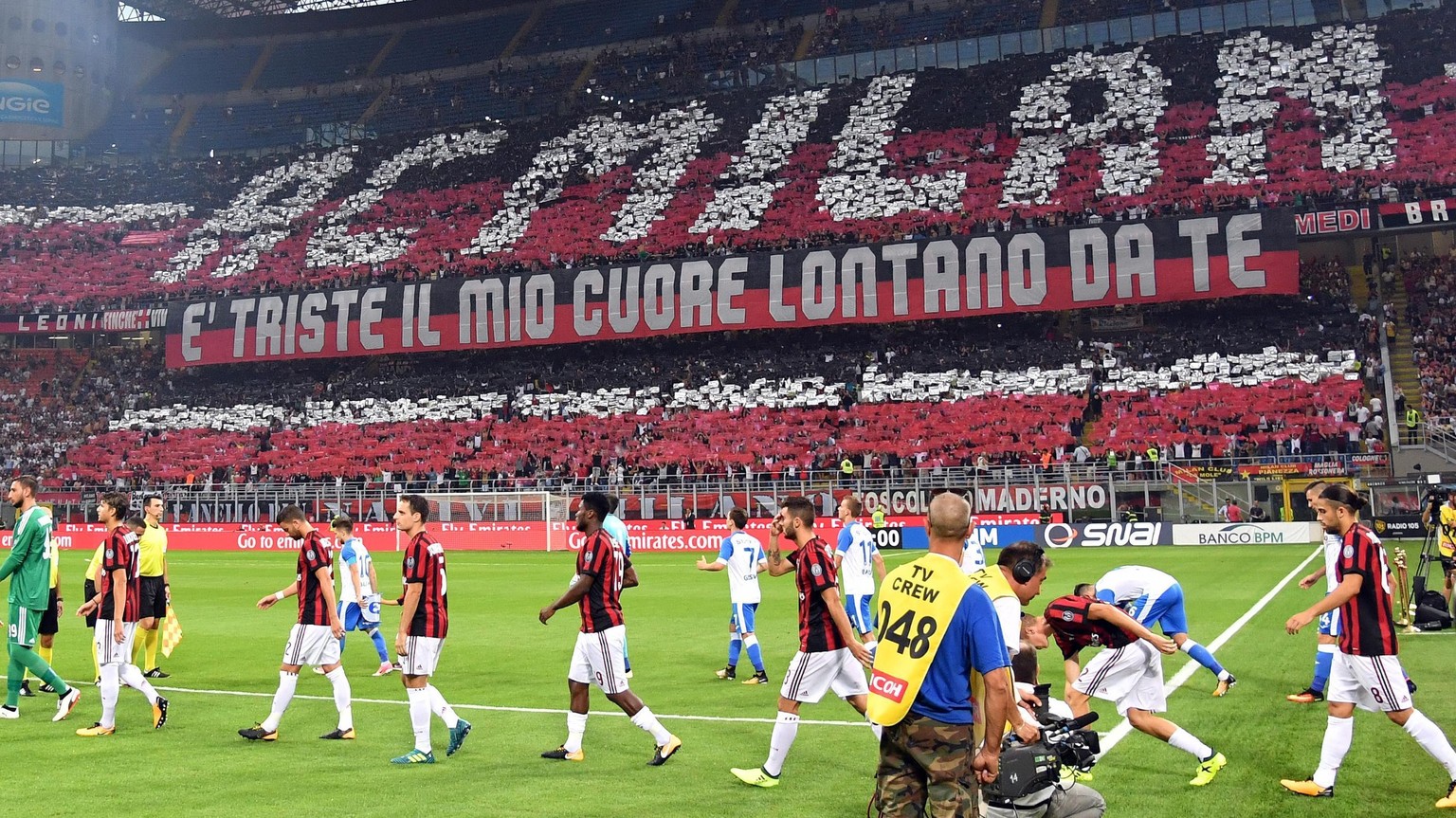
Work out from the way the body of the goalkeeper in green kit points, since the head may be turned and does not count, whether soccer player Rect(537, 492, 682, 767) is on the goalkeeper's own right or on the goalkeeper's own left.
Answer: on the goalkeeper's own left

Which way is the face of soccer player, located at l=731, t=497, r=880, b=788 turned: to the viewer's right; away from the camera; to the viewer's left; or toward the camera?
to the viewer's left

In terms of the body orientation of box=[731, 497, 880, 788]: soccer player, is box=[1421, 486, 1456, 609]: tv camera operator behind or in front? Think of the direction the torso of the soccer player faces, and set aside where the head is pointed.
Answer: behind

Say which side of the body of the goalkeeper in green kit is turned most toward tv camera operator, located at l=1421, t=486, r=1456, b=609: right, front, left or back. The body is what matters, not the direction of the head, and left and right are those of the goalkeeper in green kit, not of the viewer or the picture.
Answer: back

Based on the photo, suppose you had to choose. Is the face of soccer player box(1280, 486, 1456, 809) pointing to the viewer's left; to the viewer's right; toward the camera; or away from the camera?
to the viewer's left

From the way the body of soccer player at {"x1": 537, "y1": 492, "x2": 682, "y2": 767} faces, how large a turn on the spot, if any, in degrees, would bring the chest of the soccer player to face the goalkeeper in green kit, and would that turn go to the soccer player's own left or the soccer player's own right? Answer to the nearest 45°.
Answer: approximately 45° to the soccer player's own right

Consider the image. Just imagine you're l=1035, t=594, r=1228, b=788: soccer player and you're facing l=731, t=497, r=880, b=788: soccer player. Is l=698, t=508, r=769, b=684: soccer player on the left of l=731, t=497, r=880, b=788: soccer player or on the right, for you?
right

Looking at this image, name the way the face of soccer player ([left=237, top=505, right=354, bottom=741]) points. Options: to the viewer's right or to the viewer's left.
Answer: to the viewer's left
